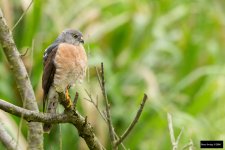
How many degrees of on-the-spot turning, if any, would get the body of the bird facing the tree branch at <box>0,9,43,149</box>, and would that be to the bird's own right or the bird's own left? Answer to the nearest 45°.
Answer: approximately 90° to the bird's own right

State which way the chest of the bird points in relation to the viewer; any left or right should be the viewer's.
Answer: facing the viewer and to the right of the viewer

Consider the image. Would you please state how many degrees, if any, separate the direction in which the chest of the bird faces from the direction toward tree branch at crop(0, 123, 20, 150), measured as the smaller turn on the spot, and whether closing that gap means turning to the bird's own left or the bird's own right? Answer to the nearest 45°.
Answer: approximately 90° to the bird's own right
